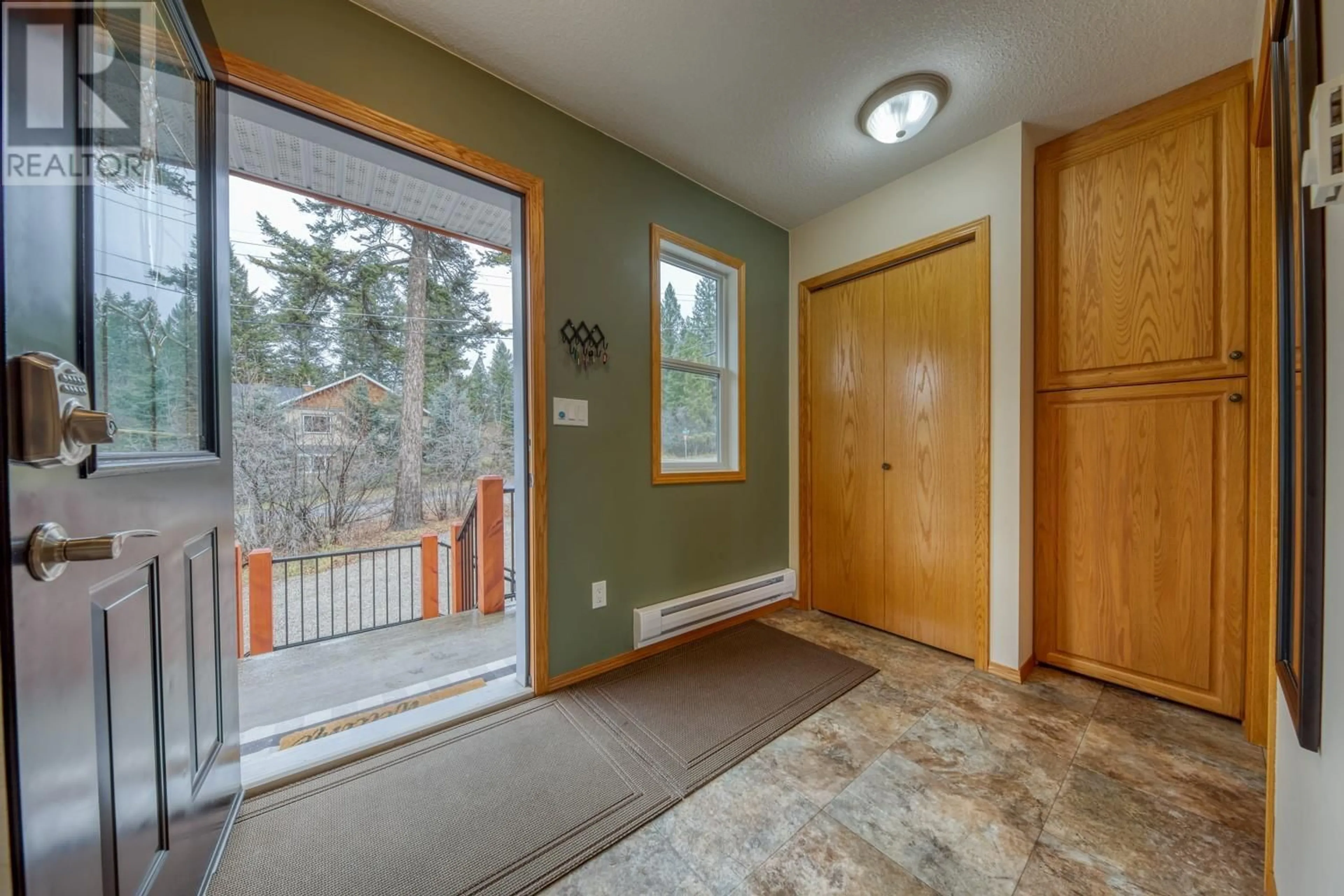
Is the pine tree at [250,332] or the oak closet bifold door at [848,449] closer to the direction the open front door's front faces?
the oak closet bifold door

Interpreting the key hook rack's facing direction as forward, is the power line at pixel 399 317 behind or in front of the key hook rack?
behind

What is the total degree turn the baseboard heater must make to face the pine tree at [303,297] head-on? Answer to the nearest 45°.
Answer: approximately 135° to its right

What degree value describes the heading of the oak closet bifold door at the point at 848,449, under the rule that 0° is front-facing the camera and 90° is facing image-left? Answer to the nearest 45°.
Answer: approximately 45°

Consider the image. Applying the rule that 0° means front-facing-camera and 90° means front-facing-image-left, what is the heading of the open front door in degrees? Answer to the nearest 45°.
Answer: approximately 315°

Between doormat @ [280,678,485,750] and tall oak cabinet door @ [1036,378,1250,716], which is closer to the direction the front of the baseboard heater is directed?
the tall oak cabinet door

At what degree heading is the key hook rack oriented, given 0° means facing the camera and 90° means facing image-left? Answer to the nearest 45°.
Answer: approximately 315°
